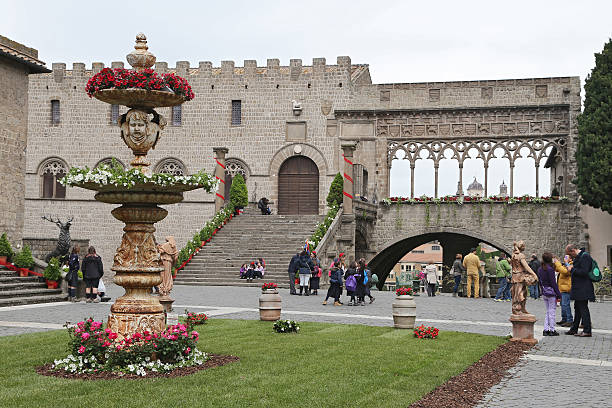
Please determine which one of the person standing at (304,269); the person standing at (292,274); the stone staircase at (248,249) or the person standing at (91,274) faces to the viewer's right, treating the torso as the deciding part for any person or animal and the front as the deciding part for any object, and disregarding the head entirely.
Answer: the person standing at (292,274)

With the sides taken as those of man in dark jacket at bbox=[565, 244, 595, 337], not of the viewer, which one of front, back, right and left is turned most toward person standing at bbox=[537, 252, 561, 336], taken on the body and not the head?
front

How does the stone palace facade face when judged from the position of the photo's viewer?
facing the viewer

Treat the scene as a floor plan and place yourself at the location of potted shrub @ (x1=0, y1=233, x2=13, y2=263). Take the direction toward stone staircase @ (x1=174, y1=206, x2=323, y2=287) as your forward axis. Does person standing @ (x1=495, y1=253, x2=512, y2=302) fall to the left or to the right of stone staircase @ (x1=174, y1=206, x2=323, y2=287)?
right

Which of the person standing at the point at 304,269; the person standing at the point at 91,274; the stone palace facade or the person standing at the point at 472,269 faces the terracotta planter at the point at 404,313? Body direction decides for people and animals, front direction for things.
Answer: the stone palace facade

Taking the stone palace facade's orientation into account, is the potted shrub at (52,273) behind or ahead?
ahead

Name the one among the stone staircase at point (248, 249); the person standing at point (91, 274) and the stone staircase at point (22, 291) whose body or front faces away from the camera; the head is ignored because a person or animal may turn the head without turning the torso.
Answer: the person standing
